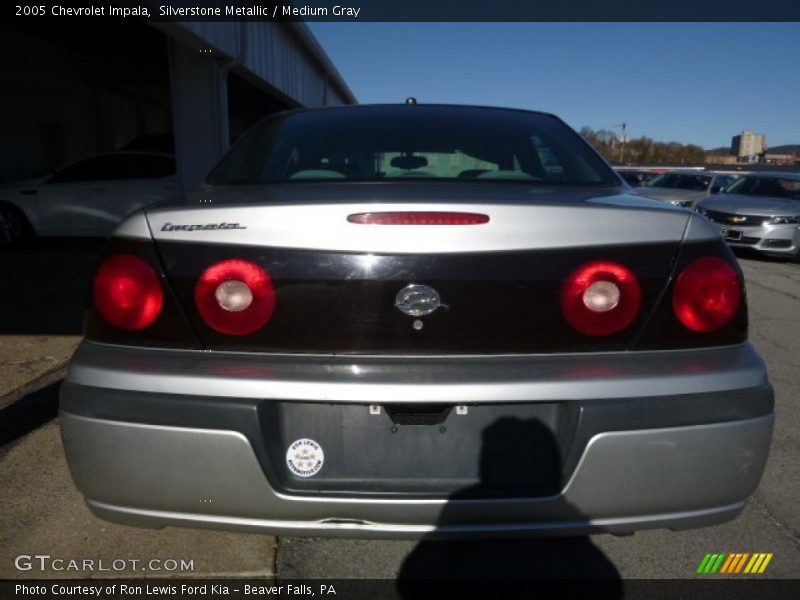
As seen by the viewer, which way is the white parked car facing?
to the viewer's left

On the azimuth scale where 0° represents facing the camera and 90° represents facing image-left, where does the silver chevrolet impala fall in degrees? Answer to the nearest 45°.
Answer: approximately 180°

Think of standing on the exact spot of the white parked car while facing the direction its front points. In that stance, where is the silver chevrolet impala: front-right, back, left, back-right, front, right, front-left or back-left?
left

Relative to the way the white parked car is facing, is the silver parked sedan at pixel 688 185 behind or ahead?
behind

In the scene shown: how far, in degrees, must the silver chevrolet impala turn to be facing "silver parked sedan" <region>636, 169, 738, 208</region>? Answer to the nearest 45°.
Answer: approximately 45° to its right

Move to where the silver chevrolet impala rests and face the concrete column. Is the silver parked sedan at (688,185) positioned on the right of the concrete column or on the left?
right

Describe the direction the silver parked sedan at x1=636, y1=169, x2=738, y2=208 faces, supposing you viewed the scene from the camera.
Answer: facing the viewer and to the left of the viewer

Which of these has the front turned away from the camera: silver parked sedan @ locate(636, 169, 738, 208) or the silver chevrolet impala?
the silver chevrolet impala
